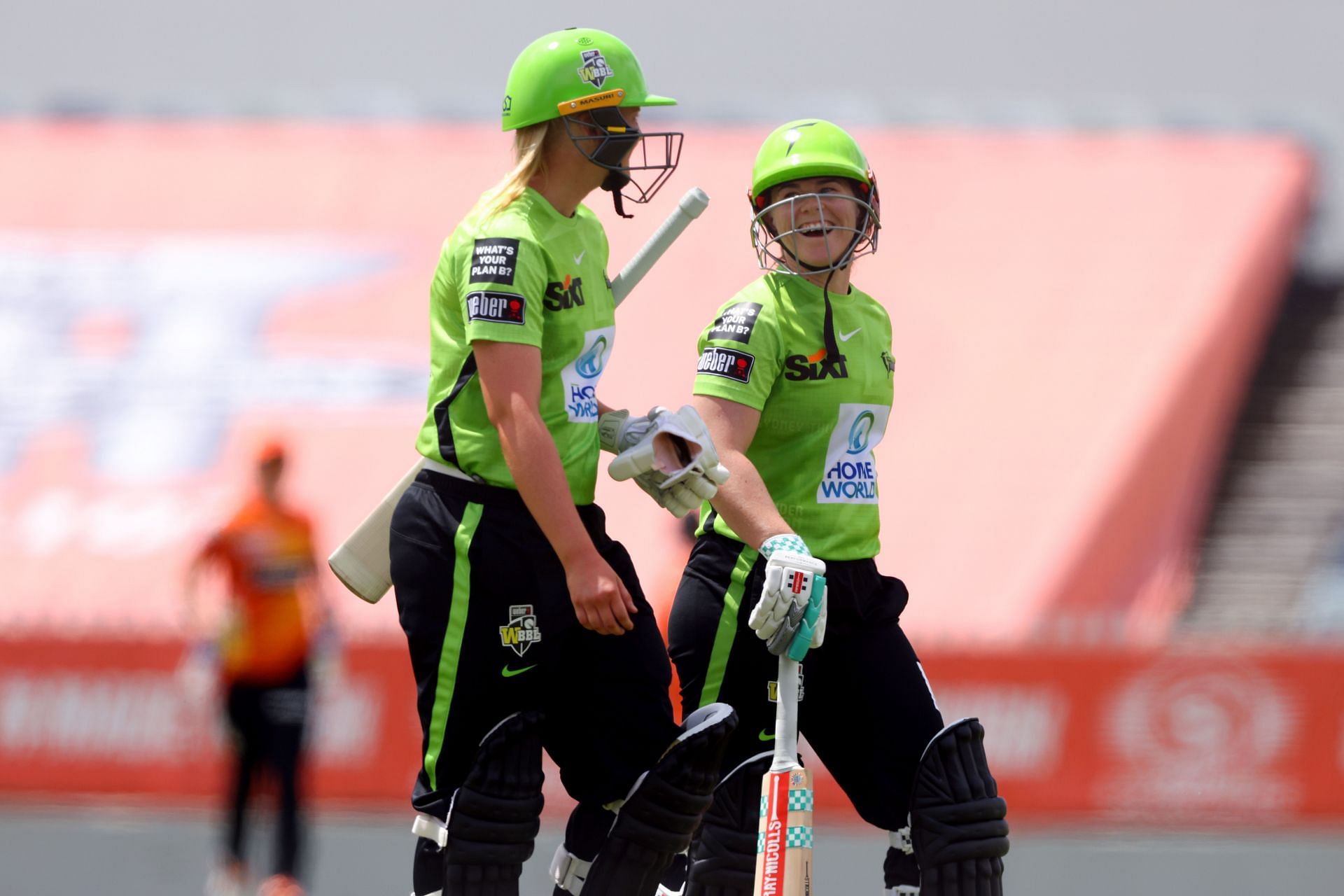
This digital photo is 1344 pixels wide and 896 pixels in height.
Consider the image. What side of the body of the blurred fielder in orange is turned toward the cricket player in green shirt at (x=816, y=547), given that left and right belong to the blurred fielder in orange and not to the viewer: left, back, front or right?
front

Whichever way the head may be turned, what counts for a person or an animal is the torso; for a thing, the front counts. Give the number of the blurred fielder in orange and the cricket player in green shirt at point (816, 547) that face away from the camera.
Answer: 0

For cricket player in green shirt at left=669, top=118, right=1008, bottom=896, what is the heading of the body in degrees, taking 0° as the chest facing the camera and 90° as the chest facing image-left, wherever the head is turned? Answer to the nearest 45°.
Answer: approximately 315°

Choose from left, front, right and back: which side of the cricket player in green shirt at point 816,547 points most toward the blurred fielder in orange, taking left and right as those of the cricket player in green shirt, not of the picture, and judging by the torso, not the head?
back

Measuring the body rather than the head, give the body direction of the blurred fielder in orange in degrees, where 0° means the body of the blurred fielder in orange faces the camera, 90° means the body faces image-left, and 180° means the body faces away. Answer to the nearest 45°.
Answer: approximately 0°

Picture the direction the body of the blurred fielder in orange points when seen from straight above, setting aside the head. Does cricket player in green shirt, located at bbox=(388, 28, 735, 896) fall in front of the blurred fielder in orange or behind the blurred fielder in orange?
in front

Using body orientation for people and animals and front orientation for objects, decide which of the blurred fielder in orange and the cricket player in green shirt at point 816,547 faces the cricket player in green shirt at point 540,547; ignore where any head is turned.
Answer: the blurred fielder in orange

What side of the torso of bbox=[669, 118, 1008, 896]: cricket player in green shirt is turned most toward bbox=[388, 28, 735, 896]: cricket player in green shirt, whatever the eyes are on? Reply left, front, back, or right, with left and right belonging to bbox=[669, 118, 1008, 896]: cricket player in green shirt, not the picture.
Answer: right
